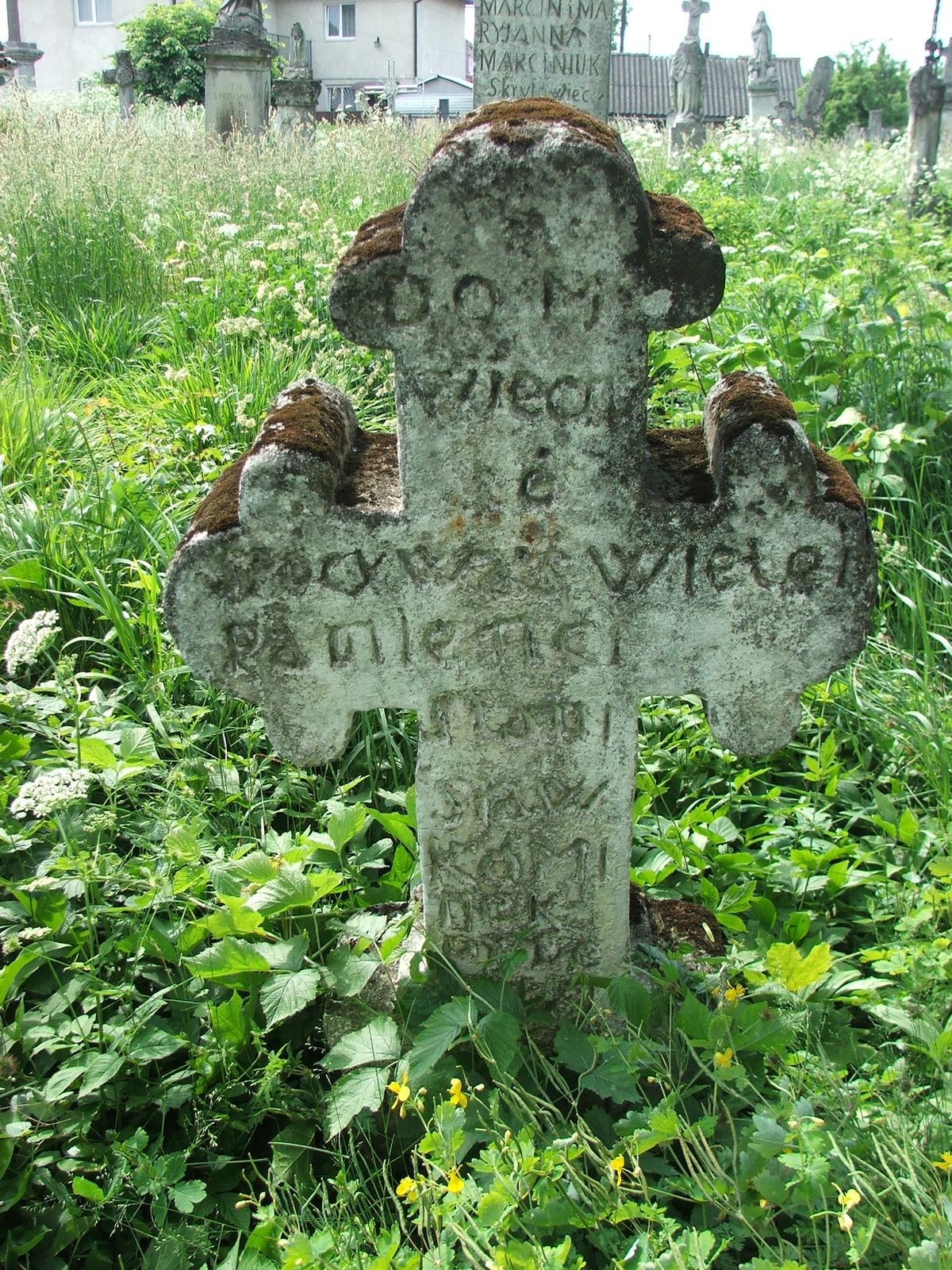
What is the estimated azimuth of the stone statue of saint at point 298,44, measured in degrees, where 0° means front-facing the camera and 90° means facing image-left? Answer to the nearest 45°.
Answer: approximately 0°

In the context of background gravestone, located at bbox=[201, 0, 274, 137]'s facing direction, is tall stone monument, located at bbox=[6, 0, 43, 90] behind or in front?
behind

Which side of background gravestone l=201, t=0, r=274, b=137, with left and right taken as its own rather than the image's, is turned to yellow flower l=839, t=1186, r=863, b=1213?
front

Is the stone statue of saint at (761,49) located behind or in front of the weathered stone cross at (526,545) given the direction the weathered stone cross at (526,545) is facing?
behind

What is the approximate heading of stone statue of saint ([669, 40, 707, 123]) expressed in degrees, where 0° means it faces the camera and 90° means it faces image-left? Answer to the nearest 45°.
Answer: approximately 0°

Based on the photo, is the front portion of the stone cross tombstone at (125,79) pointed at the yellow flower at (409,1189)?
yes

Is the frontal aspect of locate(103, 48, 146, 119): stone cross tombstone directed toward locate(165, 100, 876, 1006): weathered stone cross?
yes
